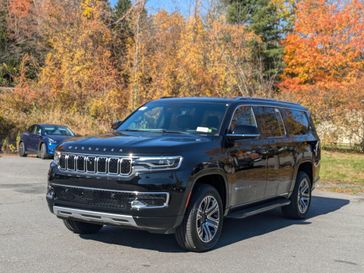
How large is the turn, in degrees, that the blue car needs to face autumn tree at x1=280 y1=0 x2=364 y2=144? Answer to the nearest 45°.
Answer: approximately 45° to its left

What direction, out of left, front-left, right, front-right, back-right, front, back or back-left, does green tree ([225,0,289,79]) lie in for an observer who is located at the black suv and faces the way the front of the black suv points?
back-right

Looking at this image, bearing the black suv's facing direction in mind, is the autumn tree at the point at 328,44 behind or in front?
behind

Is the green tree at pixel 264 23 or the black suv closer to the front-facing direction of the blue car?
the black suv

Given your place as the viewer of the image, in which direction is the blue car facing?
facing the viewer and to the right of the viewer

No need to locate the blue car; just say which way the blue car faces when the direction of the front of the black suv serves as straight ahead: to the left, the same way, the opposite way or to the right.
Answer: to the left

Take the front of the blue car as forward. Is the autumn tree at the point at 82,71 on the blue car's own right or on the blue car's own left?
on the blue car's own left

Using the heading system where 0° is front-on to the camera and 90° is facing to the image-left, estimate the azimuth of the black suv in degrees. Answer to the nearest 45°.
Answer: approximately 45°

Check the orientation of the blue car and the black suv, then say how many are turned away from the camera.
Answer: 0
